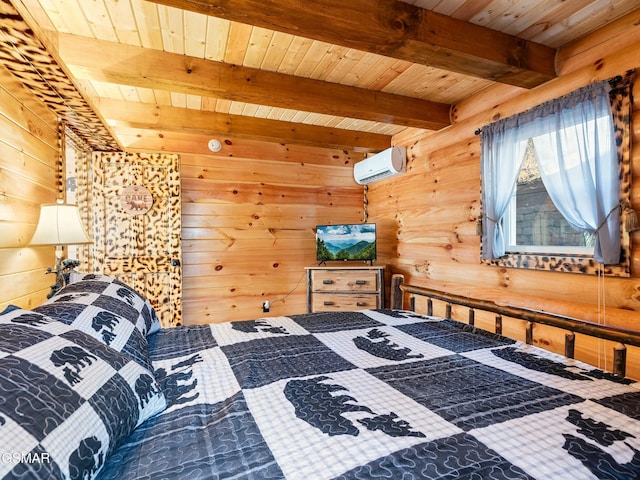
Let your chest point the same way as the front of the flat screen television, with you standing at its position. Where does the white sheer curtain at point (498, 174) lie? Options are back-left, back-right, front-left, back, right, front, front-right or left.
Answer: front-left

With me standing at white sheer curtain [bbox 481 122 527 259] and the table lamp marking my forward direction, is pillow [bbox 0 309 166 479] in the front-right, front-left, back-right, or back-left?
front-left

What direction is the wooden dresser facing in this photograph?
toward the camera

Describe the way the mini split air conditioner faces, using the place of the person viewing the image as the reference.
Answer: facing the viewer and to the left of the viewer

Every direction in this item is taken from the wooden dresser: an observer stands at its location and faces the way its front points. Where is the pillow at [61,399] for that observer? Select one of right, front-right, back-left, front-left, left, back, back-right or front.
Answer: front

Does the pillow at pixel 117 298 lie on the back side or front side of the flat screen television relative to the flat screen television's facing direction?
on the front side

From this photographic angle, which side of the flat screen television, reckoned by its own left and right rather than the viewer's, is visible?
front

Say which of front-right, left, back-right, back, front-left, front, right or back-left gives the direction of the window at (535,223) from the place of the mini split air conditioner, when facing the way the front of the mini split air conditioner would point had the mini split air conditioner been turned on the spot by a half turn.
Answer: right

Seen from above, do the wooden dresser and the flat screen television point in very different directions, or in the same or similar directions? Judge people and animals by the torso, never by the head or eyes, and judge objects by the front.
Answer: same or similar directions

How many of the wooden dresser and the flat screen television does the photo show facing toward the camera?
2

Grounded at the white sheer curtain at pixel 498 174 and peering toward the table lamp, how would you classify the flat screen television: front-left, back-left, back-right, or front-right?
front-right

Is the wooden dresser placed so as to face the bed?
yes

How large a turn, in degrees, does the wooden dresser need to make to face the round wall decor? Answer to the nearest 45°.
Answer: approximately 90° to its right
